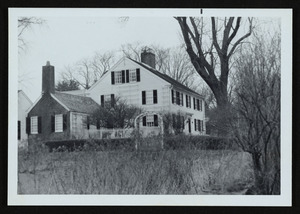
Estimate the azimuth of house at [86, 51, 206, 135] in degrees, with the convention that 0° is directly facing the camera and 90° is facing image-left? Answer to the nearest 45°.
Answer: approximately 315°

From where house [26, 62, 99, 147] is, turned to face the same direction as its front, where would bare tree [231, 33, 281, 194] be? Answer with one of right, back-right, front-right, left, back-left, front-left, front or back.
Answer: front-left

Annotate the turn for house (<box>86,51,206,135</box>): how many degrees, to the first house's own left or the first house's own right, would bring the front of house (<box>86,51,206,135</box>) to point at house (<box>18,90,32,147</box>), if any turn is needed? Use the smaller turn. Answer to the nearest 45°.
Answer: approximately 135° to the first house's own right

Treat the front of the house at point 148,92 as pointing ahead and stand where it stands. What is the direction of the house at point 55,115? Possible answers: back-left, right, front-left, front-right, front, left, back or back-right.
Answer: back-right

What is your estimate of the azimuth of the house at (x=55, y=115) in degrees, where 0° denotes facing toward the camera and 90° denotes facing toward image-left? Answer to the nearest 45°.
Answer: approximately 315°

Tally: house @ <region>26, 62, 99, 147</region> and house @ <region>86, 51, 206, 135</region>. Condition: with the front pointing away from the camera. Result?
0
